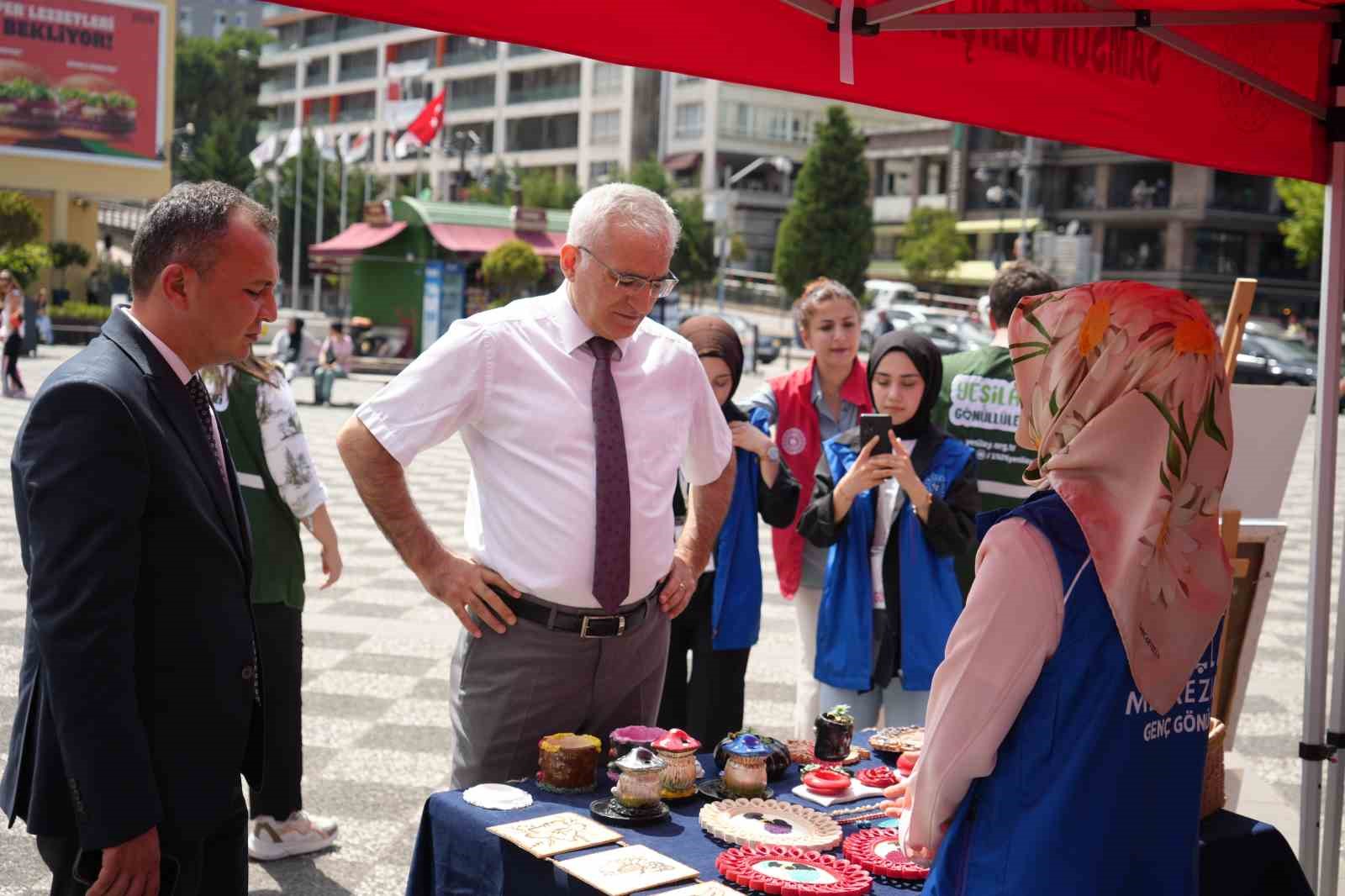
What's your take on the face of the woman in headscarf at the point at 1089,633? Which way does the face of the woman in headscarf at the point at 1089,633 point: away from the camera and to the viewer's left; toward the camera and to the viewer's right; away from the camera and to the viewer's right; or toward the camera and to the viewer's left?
away from the camera and to the viewer's left

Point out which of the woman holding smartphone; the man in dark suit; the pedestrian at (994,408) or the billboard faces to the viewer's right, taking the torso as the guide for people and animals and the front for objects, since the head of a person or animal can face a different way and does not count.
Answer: the man in dark suit

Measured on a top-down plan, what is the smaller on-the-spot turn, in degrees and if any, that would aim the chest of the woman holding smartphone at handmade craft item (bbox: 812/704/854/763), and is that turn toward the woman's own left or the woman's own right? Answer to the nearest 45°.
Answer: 0° — they already face it

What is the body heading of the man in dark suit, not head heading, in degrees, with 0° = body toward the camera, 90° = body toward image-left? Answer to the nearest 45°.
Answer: approximately 270°

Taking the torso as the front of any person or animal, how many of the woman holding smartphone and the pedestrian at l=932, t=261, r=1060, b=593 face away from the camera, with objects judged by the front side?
1

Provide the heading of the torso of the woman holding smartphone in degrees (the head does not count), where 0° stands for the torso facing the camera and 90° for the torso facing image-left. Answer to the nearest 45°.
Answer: approximately 0°
